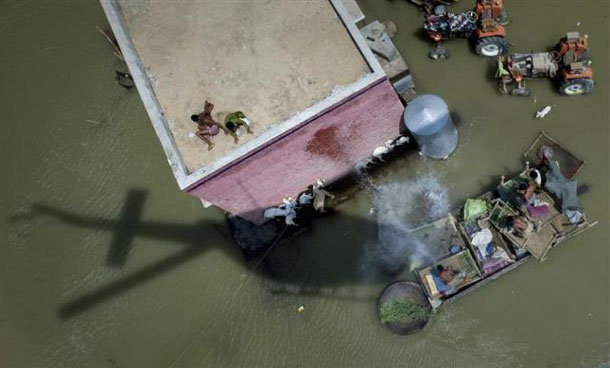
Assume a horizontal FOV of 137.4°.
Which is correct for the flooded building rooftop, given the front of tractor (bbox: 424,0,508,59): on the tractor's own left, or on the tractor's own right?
on the tractor's own left

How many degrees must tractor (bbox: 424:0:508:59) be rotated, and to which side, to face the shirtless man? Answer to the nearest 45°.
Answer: approximately 45° to its left

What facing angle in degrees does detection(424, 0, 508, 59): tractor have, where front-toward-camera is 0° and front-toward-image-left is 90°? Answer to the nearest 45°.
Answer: approximately 90°
